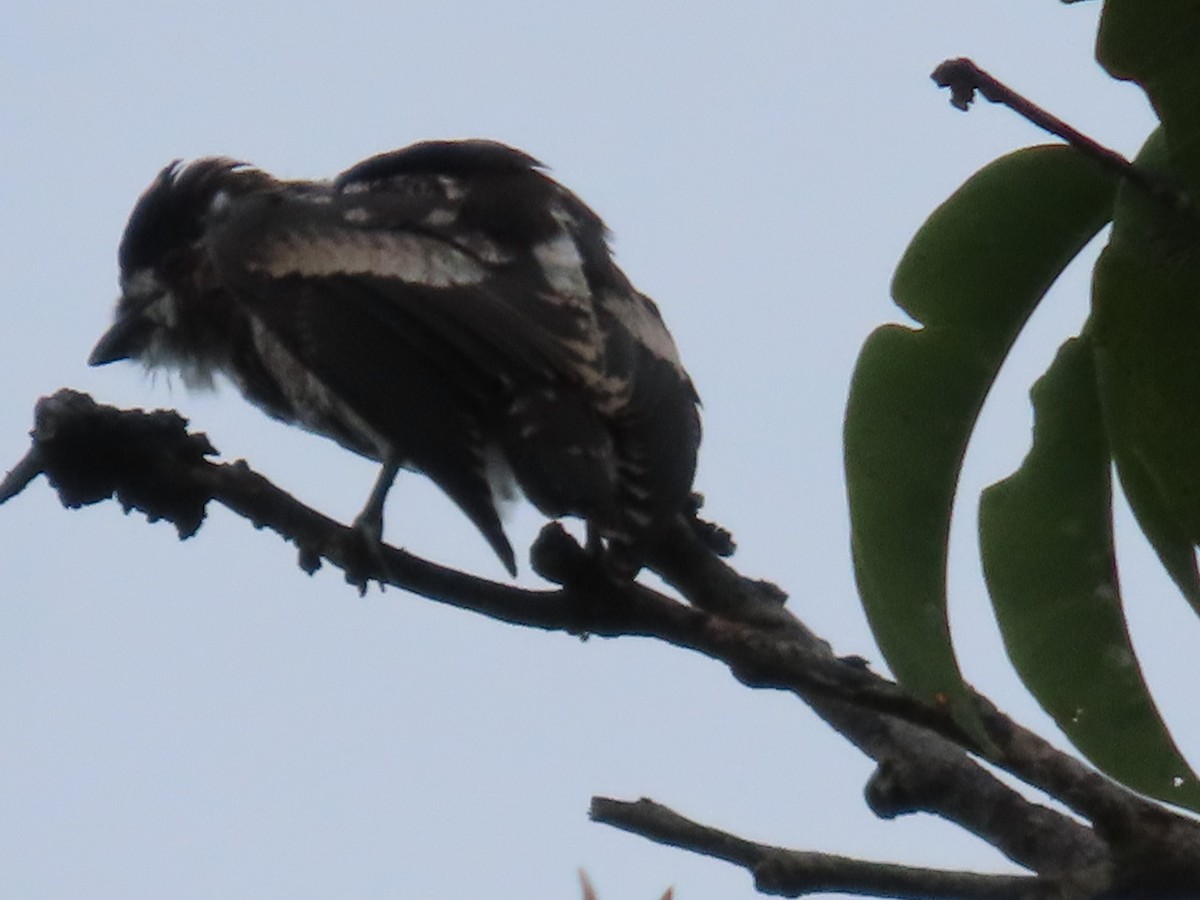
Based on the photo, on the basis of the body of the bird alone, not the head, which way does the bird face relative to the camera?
to the viewer's left
